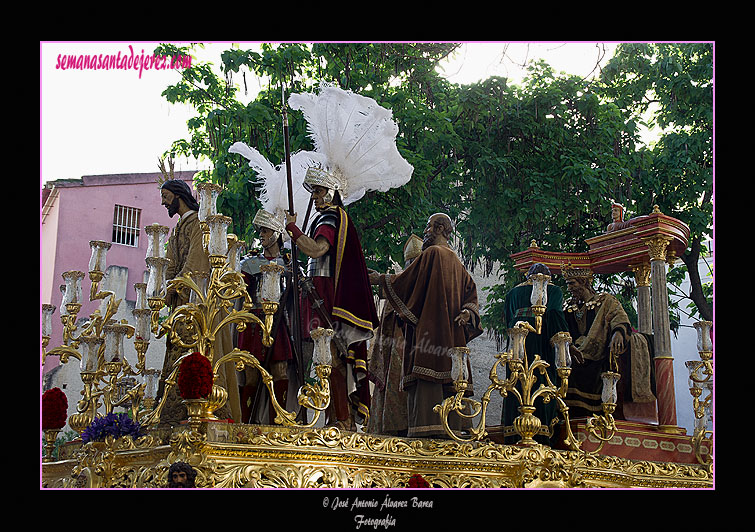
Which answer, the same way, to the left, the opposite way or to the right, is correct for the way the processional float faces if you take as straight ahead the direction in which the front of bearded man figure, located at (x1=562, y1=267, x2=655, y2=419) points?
the same way

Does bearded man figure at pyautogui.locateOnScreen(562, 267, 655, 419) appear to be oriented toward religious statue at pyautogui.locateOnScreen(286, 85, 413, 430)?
yes

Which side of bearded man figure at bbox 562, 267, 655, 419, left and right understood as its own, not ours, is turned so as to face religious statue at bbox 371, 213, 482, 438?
front

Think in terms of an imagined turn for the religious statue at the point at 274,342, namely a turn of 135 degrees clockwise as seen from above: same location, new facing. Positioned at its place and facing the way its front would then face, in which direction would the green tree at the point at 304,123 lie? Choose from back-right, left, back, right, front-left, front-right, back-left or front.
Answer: front

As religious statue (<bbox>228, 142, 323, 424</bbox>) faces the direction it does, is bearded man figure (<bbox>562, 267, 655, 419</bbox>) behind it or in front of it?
behind

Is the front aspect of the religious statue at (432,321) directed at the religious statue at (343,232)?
no

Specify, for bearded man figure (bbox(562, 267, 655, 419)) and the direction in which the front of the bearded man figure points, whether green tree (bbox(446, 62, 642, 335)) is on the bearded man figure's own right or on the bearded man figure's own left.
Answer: on the bearded man figure's own right

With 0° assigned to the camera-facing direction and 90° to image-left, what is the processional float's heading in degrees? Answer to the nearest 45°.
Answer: approximately 45°

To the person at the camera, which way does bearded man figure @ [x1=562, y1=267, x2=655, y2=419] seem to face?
facing the viewer and to the left of the viewer

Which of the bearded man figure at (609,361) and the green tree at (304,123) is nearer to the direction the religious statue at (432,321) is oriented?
the green tree

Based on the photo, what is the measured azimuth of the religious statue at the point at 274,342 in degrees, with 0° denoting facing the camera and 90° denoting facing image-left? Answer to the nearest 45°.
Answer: approximately 45°

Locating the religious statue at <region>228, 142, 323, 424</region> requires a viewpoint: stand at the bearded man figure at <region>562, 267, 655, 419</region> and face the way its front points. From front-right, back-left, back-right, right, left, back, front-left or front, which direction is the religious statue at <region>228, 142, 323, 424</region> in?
front

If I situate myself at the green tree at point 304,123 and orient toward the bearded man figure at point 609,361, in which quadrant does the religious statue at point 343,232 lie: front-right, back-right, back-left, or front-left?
front-right
